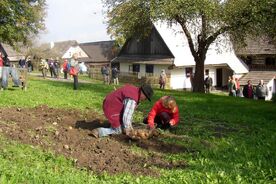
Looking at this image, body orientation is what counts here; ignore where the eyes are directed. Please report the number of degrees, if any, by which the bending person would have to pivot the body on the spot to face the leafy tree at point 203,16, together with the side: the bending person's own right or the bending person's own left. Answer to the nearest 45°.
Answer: approximately 90° to the bending person's own left

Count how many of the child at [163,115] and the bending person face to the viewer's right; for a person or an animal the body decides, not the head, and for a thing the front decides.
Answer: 1

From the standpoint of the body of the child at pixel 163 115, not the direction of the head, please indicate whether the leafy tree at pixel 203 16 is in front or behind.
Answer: behind

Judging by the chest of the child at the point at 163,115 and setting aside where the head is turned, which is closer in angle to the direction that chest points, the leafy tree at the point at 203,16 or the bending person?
the bending person

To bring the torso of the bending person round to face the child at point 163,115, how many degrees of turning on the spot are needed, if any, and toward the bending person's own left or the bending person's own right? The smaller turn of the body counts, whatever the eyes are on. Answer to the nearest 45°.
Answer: approximately 45° to the bending person's own left

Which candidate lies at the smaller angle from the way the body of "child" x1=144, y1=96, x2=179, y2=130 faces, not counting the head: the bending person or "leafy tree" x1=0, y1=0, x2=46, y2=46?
the bending person

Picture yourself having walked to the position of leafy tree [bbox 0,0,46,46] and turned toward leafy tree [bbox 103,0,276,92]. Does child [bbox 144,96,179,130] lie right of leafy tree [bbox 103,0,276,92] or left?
right

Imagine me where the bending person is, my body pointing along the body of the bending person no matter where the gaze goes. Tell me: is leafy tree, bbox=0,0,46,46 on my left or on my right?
on my left

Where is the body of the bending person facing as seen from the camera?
to the viewer's right

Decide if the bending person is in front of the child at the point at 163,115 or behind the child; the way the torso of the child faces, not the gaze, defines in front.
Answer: in front
